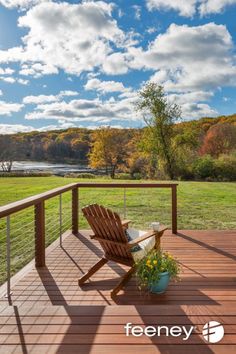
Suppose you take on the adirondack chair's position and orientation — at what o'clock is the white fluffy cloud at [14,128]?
The white fluffy cloud is roughly at 10 o'clock from the adirondack chair.

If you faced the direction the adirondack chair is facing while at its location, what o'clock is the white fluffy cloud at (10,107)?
The white fluffy cloud is roughly at 10 o'clock from the adirondack chair.

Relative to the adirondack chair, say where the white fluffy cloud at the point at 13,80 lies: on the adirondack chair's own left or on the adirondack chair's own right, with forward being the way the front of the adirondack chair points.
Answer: on the adirondack chair's own left

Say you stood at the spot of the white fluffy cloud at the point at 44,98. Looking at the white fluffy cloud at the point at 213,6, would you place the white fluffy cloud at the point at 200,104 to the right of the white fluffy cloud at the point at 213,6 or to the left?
left

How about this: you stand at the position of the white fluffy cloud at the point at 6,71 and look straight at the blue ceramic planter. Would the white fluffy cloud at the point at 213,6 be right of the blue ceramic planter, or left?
left

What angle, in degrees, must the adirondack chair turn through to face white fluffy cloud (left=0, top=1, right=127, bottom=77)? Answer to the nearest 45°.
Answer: approximately 45° to its left

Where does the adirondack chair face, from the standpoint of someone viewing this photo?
facing away from the viewer and to the right of the viewer
